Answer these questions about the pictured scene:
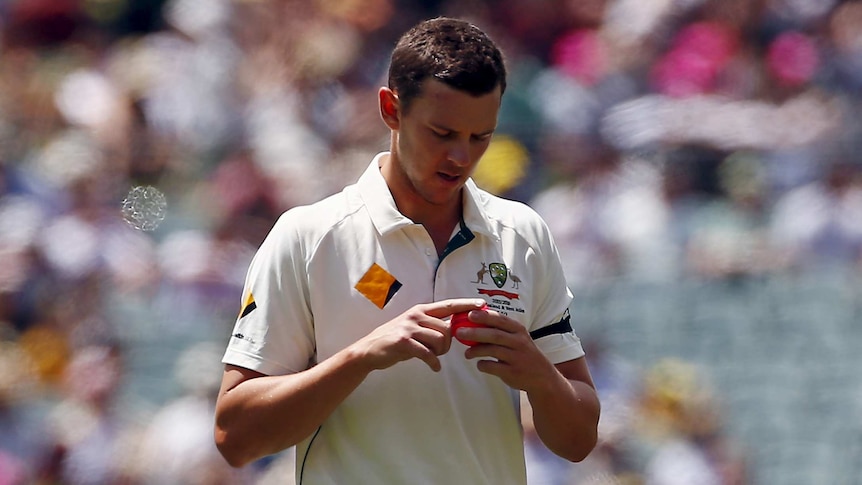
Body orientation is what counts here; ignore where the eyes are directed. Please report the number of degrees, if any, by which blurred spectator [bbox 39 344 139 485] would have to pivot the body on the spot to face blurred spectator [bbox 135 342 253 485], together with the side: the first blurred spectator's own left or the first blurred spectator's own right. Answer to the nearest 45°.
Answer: approximately 45° to the first blurred spectator's own left

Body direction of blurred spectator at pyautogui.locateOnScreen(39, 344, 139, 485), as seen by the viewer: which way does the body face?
toward the camera

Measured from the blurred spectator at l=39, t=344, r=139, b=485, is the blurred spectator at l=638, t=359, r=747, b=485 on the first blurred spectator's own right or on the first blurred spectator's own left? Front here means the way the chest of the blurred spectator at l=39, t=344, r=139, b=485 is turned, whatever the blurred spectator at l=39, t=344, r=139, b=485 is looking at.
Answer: on the first blurred spectator's own left
